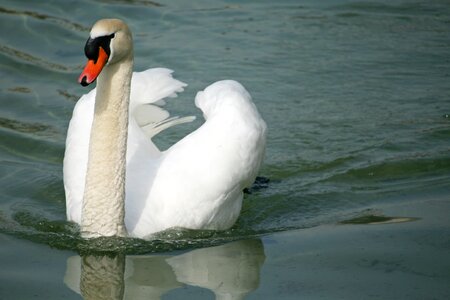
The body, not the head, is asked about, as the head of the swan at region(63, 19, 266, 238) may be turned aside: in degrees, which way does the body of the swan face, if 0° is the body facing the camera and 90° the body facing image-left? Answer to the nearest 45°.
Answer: approximately 45°
